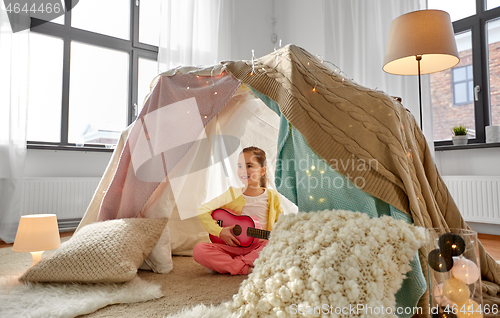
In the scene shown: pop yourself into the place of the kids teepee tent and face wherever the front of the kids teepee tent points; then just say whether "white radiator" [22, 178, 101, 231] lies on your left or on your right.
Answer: on your right

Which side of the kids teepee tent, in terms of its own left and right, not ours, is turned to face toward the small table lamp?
right

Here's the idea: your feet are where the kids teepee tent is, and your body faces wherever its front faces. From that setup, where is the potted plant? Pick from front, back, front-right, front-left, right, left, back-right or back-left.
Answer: back-left

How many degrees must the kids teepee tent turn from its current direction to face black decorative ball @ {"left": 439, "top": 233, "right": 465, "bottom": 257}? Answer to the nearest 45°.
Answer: approximately 45° to its left

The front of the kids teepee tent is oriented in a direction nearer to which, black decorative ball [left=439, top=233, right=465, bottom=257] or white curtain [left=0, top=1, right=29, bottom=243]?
the black decorative ball

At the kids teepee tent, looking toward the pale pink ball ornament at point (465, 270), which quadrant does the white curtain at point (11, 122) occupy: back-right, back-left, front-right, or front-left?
back-right

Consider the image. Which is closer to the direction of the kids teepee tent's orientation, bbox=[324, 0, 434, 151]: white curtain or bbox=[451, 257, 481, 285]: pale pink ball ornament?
the pale pink ball ornament

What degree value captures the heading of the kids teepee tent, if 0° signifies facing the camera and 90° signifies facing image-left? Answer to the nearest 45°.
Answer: approximately 0°
